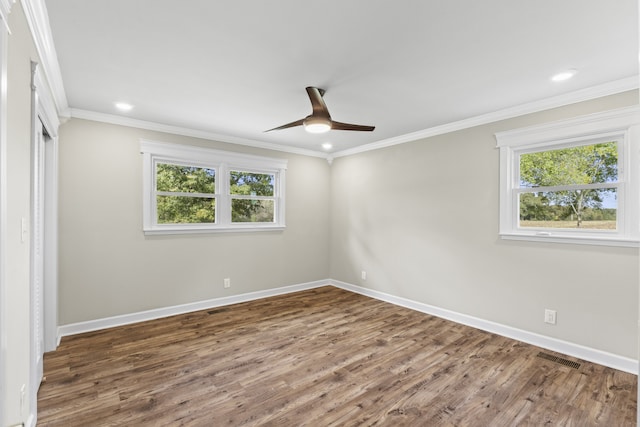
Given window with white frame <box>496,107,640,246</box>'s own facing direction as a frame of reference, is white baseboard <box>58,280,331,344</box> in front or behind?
in front

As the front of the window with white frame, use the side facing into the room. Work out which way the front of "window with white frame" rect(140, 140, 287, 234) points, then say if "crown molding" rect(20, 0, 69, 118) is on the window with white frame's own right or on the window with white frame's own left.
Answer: on the window with white frame's own right

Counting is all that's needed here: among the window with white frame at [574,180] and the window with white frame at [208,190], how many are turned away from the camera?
0

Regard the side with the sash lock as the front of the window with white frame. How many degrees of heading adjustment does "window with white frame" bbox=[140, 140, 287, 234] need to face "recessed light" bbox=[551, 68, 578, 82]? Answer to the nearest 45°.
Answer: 0° — it already faces it

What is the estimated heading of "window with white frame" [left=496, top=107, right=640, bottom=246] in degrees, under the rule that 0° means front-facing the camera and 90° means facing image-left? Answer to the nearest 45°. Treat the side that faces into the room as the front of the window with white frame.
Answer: approximately 45°

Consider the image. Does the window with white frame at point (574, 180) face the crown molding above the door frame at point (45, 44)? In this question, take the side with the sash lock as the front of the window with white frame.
yes
